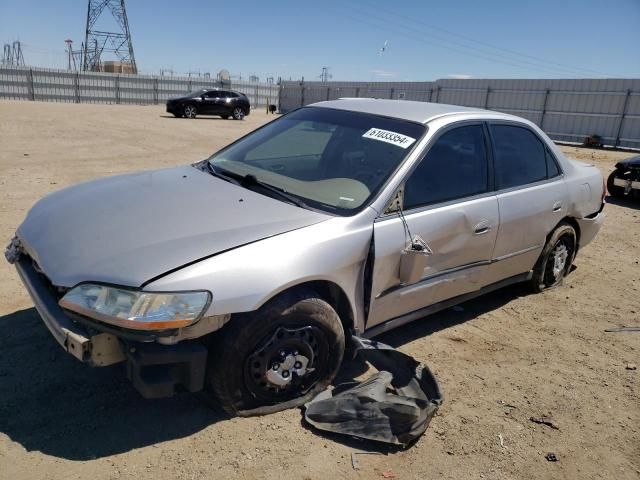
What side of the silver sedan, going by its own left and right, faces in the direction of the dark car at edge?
back

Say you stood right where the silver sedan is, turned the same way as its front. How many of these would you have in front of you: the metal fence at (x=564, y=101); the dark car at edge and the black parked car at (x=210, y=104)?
0

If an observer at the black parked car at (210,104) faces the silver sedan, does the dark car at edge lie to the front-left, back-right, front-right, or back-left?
front-left

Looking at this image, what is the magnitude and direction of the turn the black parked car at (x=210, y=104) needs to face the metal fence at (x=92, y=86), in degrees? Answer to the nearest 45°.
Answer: approximately 45° to its right

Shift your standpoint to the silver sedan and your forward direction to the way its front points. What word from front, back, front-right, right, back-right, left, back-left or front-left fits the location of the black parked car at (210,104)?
back-right

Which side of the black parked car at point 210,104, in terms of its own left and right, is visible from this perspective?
left

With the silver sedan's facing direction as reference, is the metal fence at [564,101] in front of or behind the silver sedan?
behind

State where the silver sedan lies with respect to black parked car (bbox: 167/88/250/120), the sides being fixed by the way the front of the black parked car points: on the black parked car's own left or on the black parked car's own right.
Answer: on the black parked car's own left

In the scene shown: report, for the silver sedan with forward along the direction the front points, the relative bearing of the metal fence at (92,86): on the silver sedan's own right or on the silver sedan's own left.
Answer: on the silver sedan's own right

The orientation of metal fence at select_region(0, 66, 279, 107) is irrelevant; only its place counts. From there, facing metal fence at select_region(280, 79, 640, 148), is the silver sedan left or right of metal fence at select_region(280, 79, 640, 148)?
right
